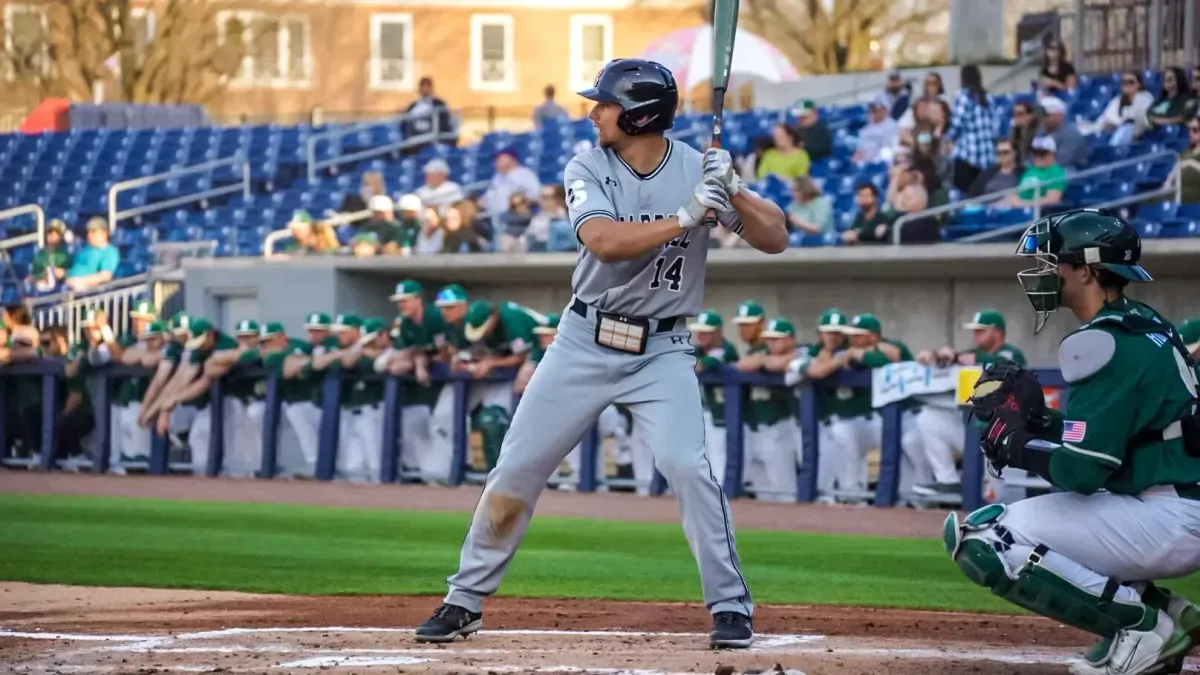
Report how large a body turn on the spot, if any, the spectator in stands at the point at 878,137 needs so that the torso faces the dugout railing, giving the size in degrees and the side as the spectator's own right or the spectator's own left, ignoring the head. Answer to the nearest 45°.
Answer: approximately 45° to the spectator's own right

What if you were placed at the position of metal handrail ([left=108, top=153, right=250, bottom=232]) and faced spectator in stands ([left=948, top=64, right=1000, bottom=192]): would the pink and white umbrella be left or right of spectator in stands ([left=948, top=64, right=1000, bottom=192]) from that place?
left

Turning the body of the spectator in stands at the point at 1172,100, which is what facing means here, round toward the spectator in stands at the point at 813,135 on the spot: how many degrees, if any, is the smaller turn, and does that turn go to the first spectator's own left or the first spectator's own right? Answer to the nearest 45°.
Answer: approximately 45° to the first spectator's own right

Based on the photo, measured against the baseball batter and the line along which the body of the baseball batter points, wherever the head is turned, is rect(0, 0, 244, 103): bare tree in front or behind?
behind

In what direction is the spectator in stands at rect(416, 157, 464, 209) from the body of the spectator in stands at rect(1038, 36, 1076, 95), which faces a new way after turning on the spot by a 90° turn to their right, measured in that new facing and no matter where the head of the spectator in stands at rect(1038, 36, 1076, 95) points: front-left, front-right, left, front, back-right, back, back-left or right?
front-left

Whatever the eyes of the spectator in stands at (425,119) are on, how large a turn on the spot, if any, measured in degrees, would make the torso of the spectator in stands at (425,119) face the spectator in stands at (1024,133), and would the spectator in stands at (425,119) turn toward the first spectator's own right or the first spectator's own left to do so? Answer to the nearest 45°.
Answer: approximately 45° to the first spectator's own left

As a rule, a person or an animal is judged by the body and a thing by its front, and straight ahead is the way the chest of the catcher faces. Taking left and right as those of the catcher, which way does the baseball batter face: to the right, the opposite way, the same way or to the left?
to the left

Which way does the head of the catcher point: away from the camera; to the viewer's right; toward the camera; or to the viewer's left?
to the viewer's left

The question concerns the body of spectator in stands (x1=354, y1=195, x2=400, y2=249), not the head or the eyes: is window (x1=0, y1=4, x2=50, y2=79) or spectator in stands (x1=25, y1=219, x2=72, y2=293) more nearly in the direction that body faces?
the spectator in stands

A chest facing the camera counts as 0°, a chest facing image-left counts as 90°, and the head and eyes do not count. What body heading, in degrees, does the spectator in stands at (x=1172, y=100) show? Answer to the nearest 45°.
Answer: approximately 45°

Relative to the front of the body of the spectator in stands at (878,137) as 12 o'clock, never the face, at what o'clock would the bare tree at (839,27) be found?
The bare tree is roughly at 6 o'clock from the spectator in stands.
